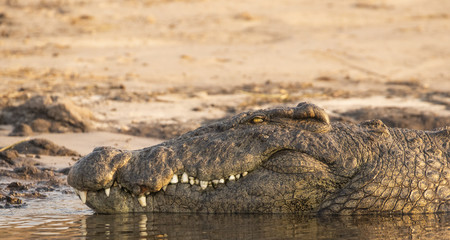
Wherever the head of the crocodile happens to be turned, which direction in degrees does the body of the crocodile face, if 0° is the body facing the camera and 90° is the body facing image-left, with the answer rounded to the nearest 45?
approximately 90°
